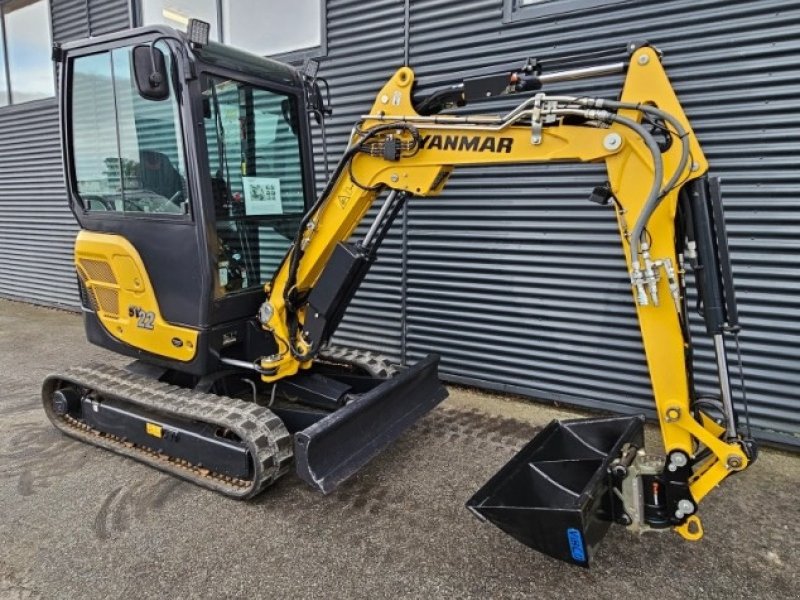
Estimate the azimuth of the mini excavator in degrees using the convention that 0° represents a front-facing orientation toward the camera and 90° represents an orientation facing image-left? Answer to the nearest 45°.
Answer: approximately 315°
